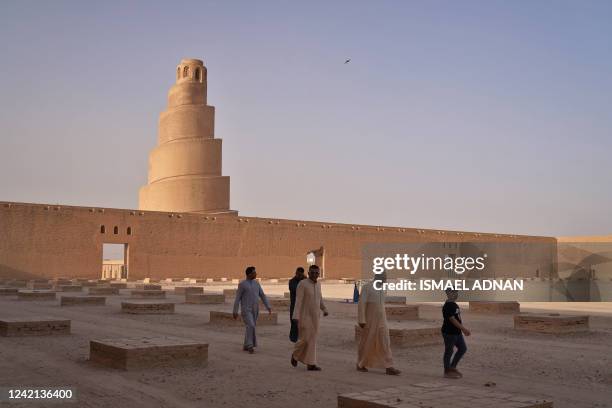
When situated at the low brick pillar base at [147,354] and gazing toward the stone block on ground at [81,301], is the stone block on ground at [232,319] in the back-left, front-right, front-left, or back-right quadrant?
front-right

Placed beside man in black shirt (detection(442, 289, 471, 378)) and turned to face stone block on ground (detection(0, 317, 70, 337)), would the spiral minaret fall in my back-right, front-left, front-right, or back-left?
front-right

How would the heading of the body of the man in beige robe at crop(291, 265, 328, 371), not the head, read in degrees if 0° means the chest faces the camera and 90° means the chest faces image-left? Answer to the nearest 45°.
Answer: approximately 315°

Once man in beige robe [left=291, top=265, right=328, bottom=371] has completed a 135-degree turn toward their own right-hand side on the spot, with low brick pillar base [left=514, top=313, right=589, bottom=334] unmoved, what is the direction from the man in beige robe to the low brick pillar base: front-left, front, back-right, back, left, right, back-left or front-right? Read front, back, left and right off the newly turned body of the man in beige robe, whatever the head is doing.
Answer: back-right

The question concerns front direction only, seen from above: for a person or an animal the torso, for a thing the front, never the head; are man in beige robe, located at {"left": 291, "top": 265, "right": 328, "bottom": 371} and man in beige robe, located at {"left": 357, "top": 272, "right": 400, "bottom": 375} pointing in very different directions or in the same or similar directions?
same or similar directions

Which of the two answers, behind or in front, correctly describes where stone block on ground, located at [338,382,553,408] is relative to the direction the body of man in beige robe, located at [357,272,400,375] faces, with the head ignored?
in front
